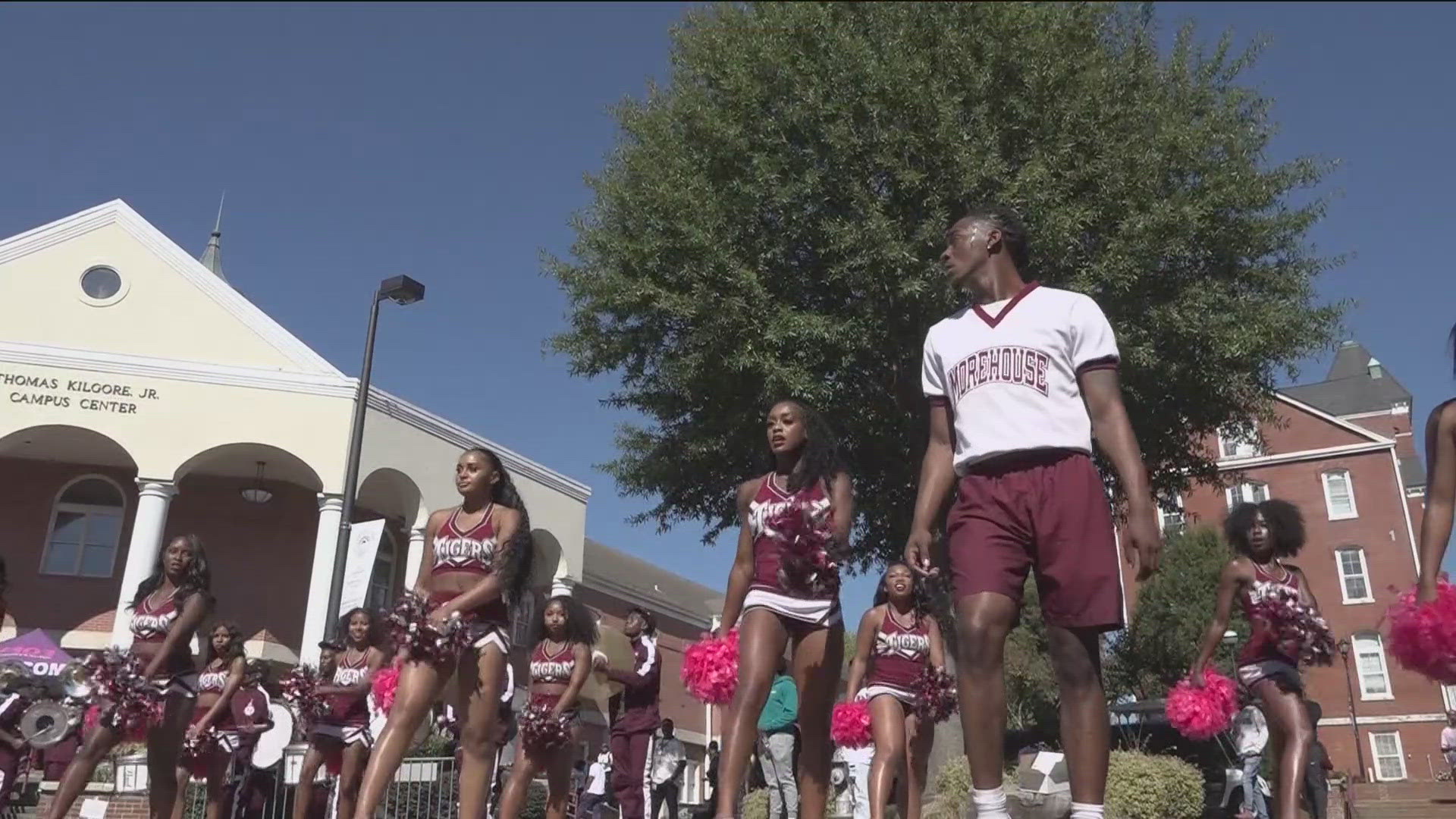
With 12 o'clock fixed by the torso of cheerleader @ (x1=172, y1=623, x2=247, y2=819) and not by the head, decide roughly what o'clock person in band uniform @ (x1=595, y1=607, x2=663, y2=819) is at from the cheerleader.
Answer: The person in band uniform is roughly at 8 o'clock from the cheerleader.

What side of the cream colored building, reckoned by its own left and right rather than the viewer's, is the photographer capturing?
front

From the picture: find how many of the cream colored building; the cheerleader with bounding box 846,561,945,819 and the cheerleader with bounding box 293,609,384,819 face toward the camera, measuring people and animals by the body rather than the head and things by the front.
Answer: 3

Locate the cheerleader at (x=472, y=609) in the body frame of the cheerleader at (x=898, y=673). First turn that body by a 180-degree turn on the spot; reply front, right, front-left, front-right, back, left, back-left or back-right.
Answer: back-left

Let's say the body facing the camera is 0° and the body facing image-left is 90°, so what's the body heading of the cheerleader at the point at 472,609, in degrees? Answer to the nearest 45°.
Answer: approximately 45°

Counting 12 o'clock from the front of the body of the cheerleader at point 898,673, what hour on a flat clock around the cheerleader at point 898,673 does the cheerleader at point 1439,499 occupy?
the cheerleader at point 1439,499 is roughly at 11 o'clock from the cheerleader at point 898,673.

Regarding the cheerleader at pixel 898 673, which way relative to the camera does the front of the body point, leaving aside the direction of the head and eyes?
toward the camera

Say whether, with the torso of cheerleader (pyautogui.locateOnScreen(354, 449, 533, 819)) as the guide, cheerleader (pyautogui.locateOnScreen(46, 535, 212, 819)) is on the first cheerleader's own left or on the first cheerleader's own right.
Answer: on the first cheerleader's own right

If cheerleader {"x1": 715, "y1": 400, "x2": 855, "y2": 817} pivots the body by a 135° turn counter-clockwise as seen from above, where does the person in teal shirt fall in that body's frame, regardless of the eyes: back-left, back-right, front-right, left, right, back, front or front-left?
front-left
